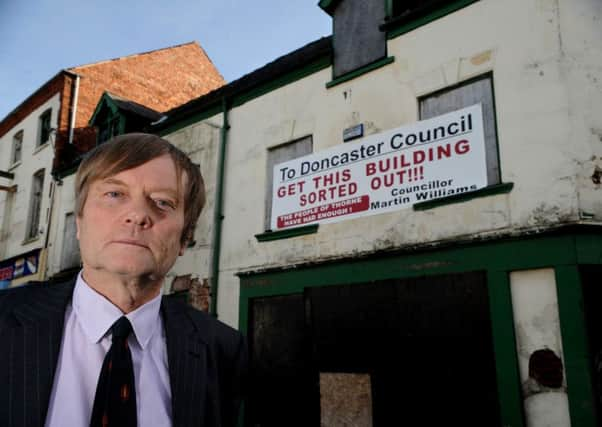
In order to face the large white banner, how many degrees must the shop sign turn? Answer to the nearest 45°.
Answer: approximately 45° to its left

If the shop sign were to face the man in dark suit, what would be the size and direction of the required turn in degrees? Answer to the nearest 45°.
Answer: approximately 45° to its left

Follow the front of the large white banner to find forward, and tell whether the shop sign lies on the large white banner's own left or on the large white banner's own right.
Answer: on the large white banner's own right

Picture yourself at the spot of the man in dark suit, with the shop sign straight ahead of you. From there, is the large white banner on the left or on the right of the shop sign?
right

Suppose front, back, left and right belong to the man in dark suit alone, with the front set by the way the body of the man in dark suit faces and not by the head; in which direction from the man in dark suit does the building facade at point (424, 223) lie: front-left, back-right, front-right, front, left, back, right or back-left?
back-left

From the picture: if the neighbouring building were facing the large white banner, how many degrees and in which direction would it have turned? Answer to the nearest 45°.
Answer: approximately 90° to its left

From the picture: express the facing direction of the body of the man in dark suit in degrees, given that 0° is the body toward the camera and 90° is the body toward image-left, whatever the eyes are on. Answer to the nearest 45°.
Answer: approximately 0°

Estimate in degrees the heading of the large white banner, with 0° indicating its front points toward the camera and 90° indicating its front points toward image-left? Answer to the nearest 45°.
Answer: approximately 45°

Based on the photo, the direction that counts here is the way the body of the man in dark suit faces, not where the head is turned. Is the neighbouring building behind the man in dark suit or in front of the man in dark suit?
behind

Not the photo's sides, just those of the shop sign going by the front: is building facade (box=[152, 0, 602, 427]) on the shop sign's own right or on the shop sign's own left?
on the shop sign's own left

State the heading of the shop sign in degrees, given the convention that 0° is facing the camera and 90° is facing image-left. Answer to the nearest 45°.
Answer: approximately 45°

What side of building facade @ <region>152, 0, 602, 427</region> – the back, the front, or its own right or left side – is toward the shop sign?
right

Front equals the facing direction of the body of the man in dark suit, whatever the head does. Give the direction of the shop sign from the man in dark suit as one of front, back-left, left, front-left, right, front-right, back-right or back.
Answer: back

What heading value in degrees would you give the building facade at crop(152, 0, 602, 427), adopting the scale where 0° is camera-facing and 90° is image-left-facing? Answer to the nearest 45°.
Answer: approximately 45°
